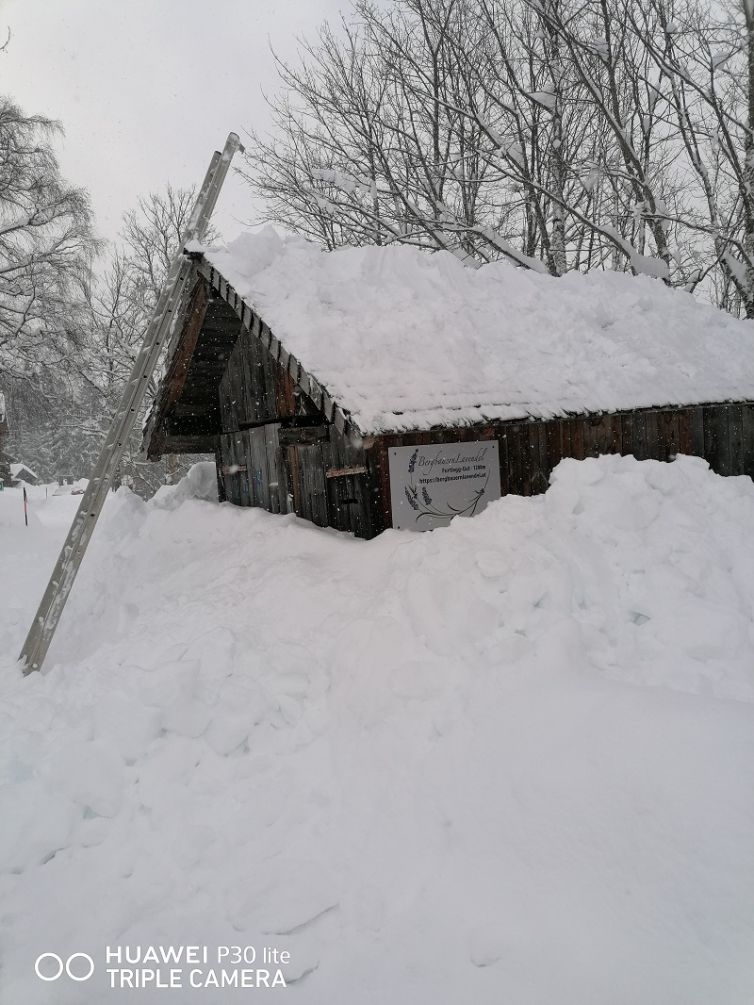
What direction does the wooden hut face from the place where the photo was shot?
facing the viewer and to the left of the viewer

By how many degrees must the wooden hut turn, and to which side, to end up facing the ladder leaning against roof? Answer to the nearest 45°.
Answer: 0° — it already faces it

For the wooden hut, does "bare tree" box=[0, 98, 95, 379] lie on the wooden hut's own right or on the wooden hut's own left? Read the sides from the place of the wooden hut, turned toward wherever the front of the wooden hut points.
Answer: on the wooden hut's own right
